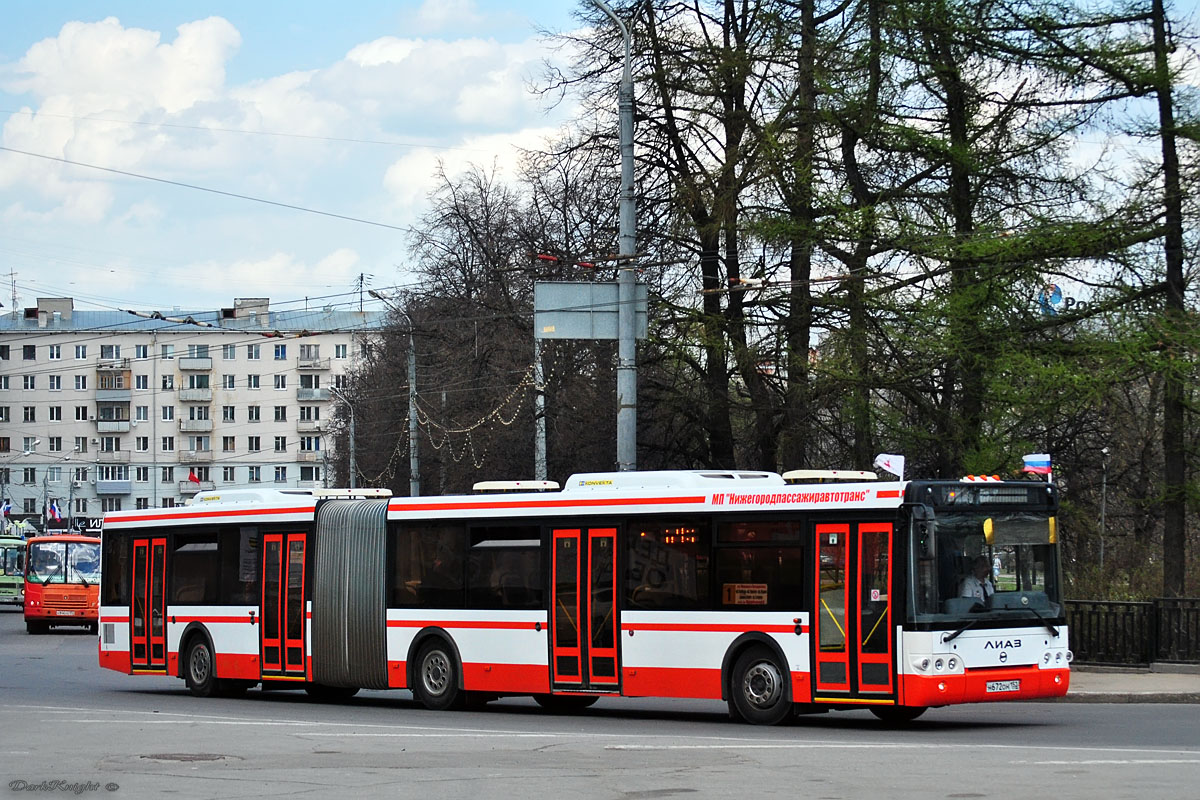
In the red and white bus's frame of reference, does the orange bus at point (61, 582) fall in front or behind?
behind

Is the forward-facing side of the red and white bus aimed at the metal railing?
no

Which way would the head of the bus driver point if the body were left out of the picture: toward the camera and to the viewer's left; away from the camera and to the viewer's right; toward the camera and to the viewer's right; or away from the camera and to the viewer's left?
toward the camera and to the viewer's right

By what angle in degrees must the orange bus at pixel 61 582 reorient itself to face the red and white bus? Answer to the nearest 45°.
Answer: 0° — it already faces it

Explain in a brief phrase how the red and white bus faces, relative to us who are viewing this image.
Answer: facing the viewer and to the right of the viewer

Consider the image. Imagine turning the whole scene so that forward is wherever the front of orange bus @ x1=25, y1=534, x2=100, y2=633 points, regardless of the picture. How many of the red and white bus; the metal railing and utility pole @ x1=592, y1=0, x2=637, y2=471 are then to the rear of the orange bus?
0

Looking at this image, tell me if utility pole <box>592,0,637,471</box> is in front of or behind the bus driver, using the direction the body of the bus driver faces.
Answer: behind

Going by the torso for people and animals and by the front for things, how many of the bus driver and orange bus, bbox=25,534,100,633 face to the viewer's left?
0

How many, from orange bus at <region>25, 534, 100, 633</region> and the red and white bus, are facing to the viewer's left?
0

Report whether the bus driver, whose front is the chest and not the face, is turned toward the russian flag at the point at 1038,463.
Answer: no

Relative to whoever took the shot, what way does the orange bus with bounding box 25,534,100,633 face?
facing the viewer

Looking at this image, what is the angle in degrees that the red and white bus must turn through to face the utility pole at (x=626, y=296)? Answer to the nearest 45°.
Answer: approximately 135° to its left

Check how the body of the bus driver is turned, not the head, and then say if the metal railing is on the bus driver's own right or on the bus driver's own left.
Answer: on the bus driver's own left
